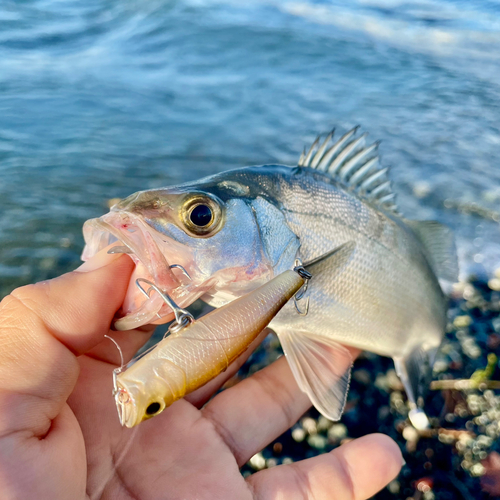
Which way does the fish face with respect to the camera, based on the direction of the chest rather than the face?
to the viewer's left

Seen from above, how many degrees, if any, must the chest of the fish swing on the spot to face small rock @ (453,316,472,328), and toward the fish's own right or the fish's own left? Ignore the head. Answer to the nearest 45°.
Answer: approximately 135° to the fish's own right
